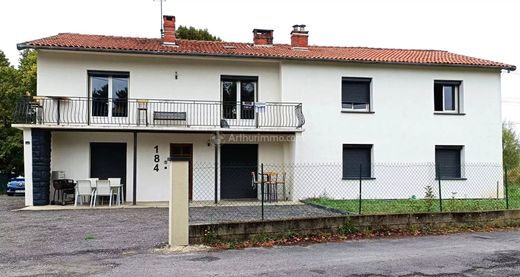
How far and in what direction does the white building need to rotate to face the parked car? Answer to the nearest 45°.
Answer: approximately 135° to its right

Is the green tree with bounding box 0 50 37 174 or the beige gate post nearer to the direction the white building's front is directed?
the beige gate post

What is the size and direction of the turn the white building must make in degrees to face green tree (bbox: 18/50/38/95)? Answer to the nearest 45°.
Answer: approximately 135° to its right

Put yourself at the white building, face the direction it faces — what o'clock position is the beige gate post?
The beige gate post is roughly at 12 o'clock from the white building.

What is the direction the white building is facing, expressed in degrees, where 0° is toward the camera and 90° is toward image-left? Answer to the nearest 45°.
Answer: approximately 0°

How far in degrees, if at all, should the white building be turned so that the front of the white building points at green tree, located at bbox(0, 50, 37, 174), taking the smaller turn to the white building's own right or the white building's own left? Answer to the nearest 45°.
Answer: approximately 135° to the white building's own right

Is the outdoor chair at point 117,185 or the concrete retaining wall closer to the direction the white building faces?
the concrete retaining wall

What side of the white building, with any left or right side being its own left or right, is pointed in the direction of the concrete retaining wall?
front
